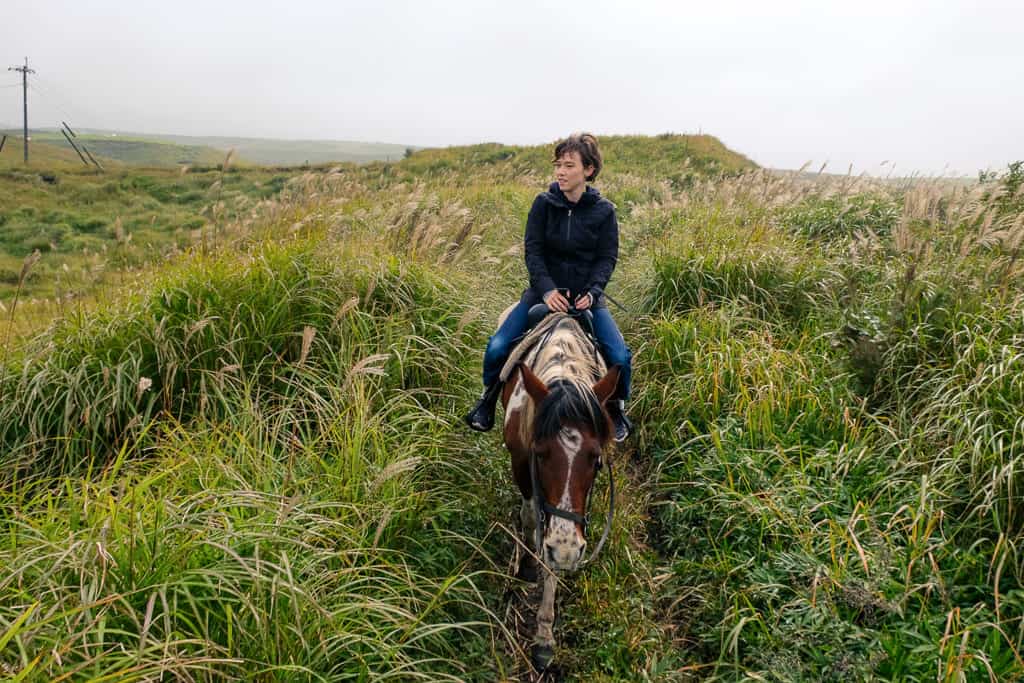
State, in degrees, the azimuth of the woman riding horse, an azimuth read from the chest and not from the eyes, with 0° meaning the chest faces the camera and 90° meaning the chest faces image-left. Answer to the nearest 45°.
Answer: approximately 0°
